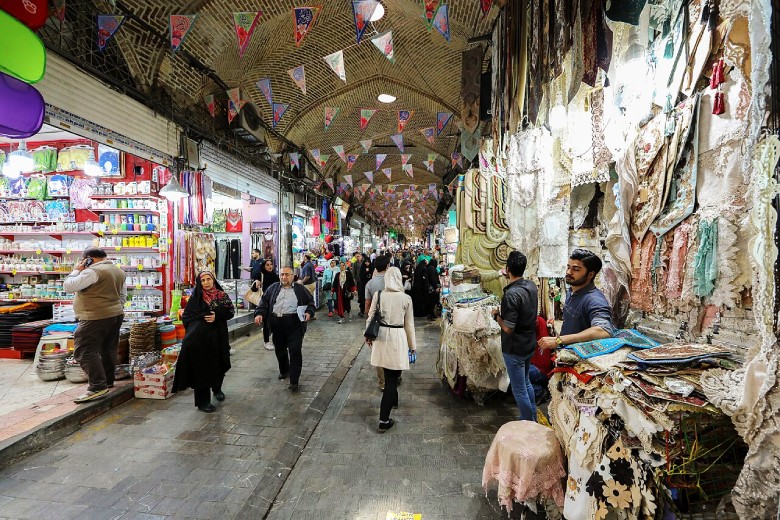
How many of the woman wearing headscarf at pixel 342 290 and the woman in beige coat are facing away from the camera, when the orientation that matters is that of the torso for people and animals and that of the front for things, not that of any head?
1

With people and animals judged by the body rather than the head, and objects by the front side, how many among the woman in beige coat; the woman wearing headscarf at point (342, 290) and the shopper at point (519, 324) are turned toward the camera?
1

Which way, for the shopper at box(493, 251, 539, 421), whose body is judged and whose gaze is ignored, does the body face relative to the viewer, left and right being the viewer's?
facing away from the viewer and to the left of the viewer

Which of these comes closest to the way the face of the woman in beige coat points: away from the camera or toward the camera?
away from the camera

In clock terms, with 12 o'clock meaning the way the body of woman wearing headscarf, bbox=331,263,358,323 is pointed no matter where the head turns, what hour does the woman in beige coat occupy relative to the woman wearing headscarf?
The woman in beige coat is roughly at 12 o'clock from the woman wearing headscarf.

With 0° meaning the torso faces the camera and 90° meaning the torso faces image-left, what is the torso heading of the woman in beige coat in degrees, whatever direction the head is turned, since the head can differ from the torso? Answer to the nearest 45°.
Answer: approximately 180°

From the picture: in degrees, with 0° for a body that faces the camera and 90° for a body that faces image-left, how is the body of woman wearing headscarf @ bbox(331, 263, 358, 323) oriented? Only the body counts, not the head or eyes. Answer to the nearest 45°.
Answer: approximately 0°

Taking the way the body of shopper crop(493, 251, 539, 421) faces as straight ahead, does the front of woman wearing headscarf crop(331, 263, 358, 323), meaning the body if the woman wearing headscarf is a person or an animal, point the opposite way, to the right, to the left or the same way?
the opposite way

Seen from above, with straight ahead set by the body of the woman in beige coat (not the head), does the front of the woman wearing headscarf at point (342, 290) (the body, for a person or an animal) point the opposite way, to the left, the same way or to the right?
the opposite way
